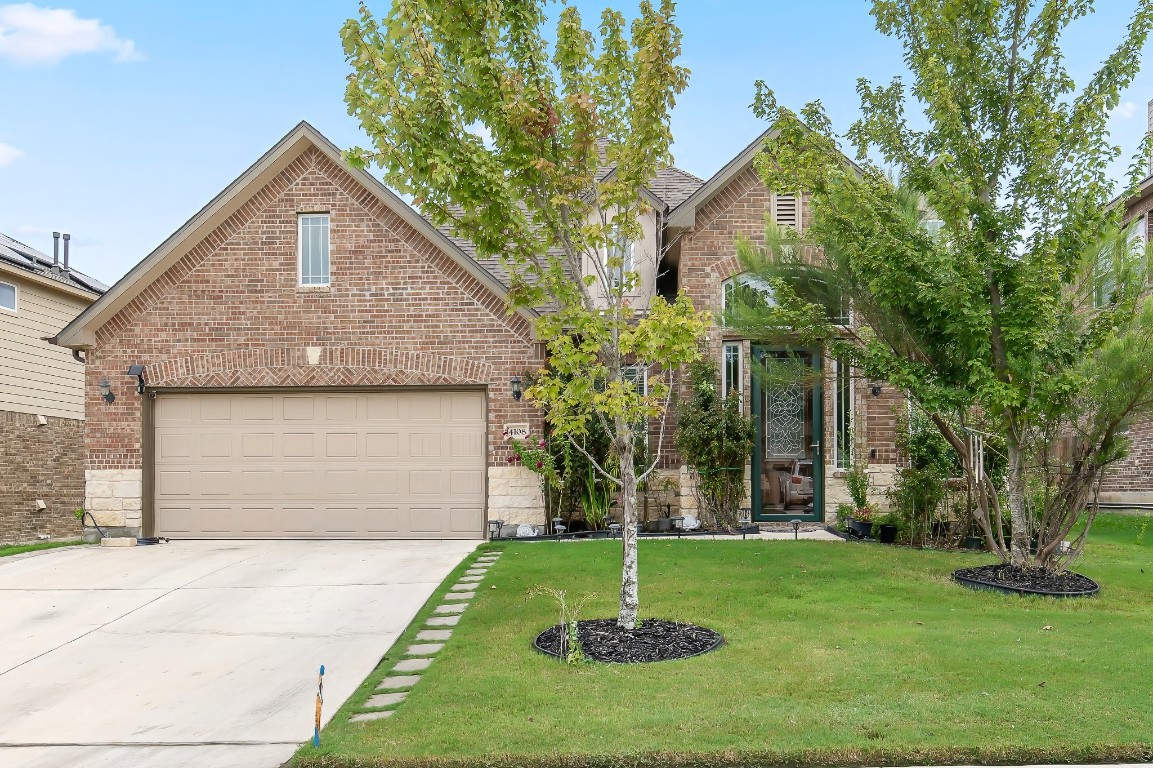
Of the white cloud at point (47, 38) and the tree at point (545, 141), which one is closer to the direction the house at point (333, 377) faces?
the tree

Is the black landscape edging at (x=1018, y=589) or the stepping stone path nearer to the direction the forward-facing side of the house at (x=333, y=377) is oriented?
the stepping stone path

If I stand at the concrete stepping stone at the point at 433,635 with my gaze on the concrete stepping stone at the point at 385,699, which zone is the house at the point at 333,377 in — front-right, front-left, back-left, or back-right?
back-right

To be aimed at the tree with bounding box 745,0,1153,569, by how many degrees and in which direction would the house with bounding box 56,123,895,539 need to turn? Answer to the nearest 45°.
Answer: approximately 45° to its left

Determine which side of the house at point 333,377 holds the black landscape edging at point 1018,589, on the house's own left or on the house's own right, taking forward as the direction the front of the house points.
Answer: on the house's own left

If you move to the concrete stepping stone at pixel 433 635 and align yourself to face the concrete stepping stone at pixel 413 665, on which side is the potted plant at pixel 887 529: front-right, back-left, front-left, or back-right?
back-left

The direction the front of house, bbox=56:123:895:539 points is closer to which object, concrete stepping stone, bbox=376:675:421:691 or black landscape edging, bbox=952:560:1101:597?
the concrete stepping stone

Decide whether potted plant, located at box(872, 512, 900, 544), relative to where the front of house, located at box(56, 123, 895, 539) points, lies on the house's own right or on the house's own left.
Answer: on the house's own left

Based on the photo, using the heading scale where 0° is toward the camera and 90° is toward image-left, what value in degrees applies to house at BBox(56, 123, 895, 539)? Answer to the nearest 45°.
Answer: approximately 0°

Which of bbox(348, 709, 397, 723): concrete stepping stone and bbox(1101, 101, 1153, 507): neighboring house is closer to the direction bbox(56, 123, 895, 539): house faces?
the concrete stepping stone

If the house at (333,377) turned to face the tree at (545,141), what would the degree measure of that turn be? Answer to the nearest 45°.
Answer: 0° — it already faces it

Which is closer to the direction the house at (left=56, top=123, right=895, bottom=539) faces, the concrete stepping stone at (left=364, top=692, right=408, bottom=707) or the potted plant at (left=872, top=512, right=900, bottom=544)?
the concrete stepping stone

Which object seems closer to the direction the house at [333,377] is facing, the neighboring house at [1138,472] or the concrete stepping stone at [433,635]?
the concrete stepping stone

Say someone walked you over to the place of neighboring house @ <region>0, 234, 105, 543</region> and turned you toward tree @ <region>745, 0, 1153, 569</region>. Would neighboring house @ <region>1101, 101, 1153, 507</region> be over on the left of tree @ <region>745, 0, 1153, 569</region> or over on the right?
left
